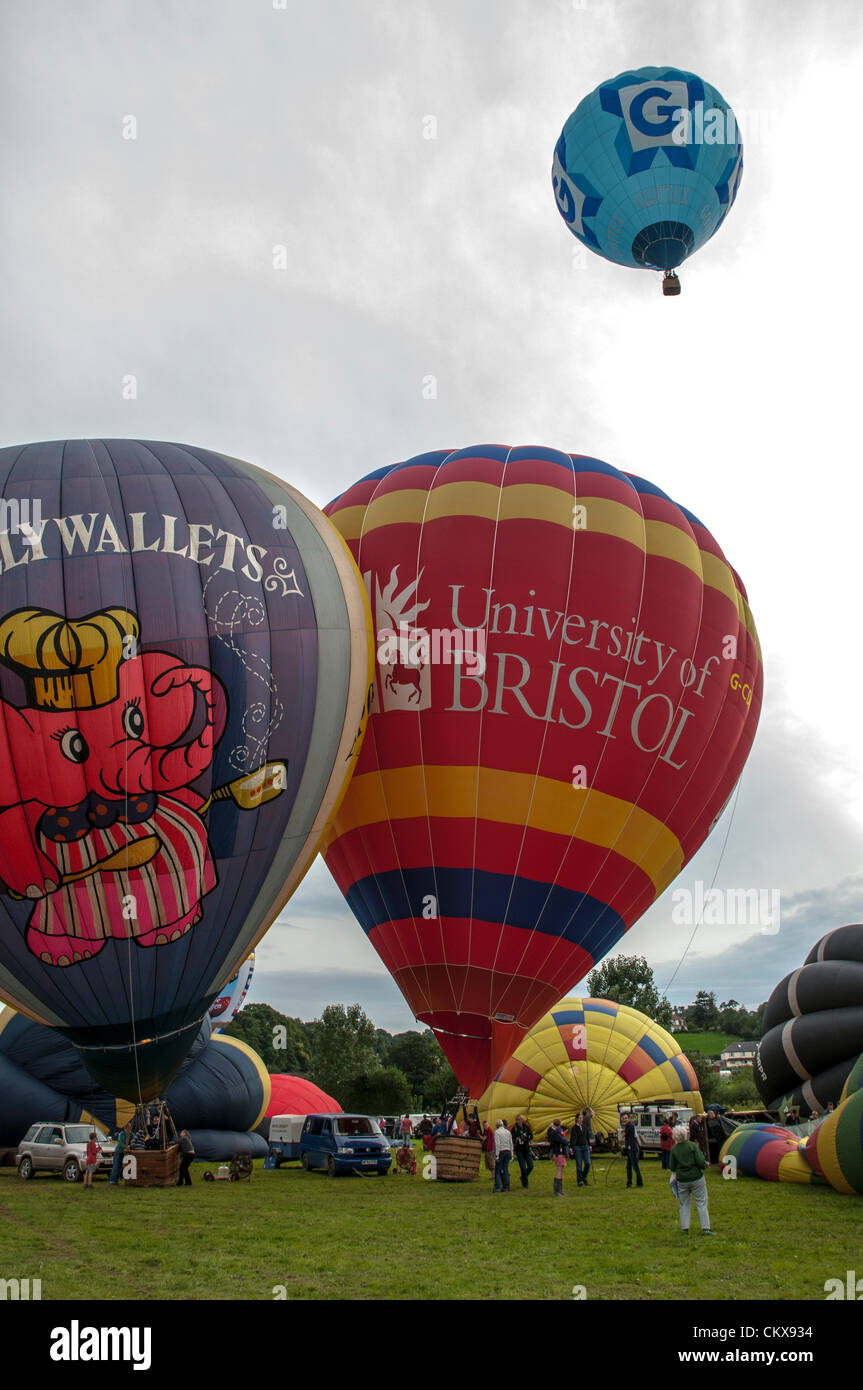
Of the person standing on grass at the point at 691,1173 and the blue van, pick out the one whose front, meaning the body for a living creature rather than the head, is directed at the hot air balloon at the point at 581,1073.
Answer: the person standing on grass

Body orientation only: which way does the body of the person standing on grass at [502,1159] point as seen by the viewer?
away from the camera

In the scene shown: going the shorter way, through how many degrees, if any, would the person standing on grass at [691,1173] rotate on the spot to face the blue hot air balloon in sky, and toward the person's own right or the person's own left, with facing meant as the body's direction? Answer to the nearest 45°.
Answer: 0° — they already face it

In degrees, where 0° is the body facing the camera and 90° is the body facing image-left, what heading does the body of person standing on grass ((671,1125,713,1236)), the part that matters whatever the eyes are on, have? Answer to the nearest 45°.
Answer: approximately 180°

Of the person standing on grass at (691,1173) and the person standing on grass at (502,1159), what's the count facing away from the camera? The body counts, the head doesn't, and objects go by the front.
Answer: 2

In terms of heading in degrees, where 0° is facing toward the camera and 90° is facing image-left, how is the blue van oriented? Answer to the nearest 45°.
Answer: approximately 315°
